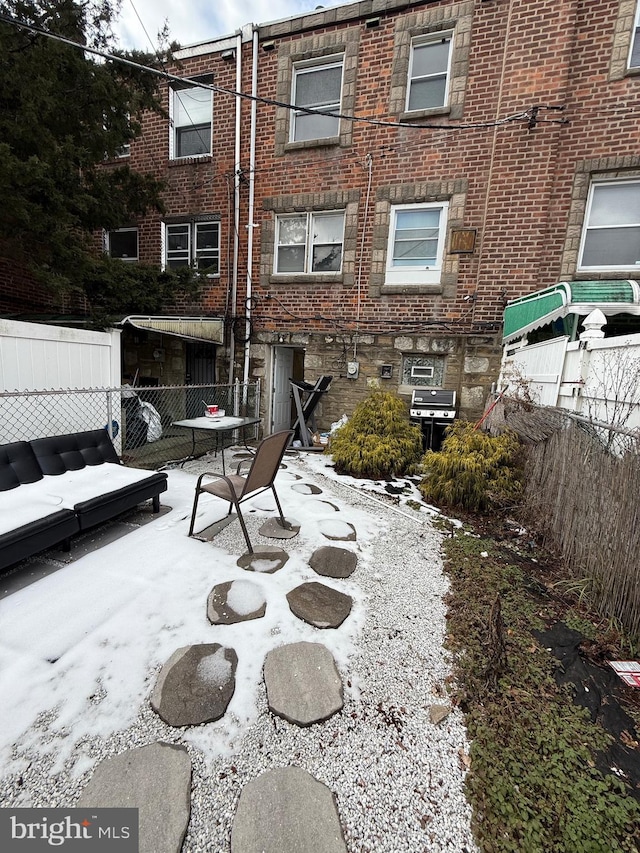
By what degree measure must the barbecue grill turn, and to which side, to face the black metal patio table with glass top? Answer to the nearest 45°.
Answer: approximately 45° to its right

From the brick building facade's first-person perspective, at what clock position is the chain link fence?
The chain link fence is roughly at 2 o'clock from the brick building facade.

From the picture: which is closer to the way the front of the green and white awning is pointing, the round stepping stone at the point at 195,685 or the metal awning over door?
the round stepping stone

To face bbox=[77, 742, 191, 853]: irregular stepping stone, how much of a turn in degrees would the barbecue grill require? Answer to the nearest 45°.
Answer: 0° — it already faces it

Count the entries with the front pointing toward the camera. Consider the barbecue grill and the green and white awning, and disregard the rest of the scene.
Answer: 2

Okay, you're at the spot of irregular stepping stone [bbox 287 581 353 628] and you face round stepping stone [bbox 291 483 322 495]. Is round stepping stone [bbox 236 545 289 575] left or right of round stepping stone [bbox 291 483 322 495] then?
left

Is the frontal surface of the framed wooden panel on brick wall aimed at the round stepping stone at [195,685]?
yes

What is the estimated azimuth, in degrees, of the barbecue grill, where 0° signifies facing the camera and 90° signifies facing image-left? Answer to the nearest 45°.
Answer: approximately 0°

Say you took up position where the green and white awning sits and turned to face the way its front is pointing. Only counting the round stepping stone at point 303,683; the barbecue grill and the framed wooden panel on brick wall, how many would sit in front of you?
1

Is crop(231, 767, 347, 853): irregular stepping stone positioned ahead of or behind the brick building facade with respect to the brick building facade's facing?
ahead

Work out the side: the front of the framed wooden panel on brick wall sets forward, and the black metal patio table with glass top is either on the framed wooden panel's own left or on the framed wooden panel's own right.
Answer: on the framed wooden panel's own right
